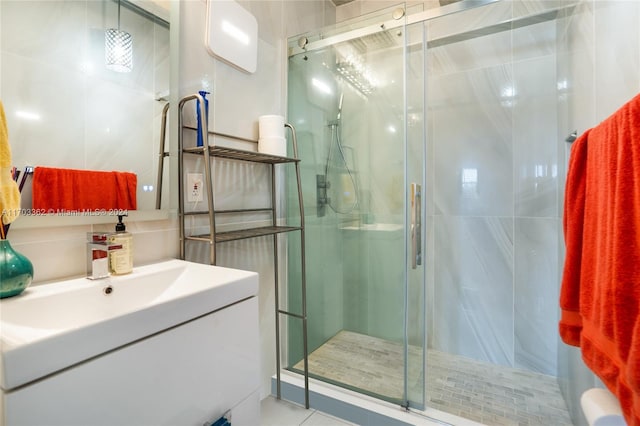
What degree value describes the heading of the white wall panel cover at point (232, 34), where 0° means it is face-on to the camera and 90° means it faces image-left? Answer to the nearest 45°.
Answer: approximately 315°

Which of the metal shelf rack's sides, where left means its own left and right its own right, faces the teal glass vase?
right

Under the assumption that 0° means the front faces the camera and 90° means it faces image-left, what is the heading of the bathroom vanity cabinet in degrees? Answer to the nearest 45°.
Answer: approximately 315°
